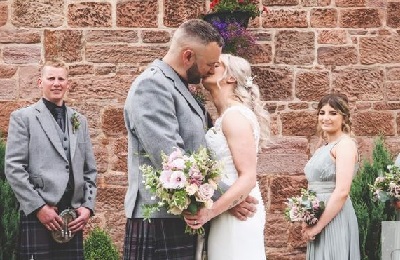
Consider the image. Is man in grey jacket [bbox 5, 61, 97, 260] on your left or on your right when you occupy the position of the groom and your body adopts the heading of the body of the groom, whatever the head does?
on your left

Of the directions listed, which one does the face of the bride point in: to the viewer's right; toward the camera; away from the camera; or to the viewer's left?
to the viewer's left

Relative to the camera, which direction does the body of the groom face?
to the viewer's right

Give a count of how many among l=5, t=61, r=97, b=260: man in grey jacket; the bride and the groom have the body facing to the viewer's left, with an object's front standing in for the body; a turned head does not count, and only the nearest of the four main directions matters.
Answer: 1

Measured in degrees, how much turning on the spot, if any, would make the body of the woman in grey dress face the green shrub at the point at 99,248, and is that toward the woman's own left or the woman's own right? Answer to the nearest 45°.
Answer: approximately 45° to the woman's own right

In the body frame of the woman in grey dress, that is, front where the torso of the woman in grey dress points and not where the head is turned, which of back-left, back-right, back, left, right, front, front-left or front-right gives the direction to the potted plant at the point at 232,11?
right

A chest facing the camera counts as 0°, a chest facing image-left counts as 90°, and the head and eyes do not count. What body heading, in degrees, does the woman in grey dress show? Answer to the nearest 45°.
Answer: approximately 45°

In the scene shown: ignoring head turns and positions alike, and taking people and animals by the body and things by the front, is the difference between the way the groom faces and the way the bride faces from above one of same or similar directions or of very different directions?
very different directions

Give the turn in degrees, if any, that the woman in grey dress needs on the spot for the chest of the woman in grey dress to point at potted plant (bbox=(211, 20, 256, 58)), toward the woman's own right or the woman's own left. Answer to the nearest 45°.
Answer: approximately 90° to the woman's own right

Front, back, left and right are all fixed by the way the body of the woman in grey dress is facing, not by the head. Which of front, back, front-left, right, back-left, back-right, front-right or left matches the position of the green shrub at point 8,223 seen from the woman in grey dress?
front-right

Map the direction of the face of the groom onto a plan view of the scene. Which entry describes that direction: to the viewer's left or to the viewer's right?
to the viewer's right

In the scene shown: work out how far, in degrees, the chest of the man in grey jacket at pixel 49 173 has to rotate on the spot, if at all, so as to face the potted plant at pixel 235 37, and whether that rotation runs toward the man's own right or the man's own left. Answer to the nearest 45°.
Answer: approximately 90° to the man's own left
